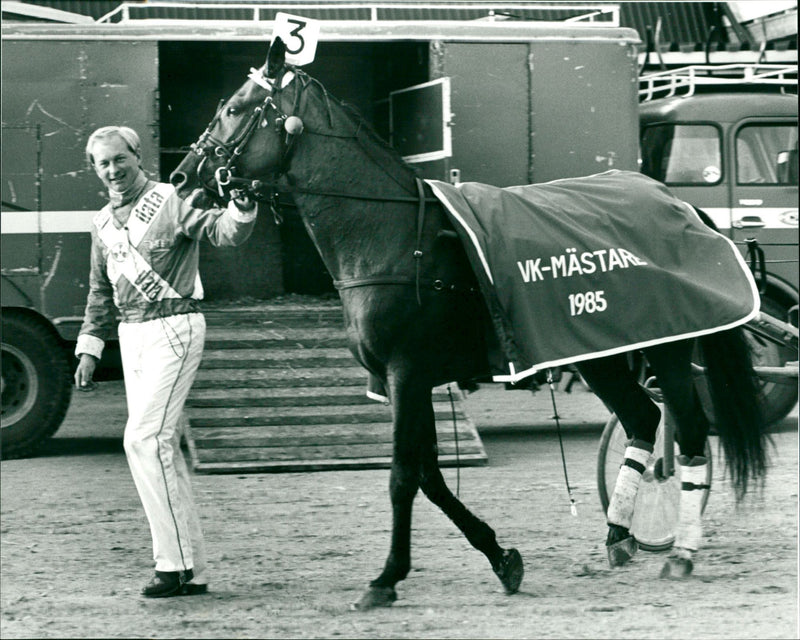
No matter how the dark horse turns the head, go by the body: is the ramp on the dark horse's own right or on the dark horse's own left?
on the dark horse's own right

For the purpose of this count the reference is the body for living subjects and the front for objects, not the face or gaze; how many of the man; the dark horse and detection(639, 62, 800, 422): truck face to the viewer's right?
1

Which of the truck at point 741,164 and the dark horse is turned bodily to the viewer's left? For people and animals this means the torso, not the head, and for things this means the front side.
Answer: the dark horse

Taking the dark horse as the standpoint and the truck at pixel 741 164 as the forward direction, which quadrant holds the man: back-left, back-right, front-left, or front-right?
back-left

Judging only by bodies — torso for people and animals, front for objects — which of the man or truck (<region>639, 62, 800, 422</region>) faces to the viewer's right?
the truck

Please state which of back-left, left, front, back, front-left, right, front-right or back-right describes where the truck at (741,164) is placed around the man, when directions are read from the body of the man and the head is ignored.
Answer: back

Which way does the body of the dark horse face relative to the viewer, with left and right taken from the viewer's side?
facing to the left of the viewer

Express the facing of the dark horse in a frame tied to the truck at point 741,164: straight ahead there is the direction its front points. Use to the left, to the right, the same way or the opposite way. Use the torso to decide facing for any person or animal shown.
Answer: the opposite way

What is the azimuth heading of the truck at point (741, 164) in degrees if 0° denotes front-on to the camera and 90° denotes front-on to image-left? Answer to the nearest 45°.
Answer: approximately 270°

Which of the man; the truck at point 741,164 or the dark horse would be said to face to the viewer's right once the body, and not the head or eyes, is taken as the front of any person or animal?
the truck

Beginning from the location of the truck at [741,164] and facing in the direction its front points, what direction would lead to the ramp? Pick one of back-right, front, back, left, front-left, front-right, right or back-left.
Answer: back-right

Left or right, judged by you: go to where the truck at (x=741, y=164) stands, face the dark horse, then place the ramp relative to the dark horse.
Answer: right

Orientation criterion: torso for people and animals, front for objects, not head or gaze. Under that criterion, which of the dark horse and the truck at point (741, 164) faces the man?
the dark horse
